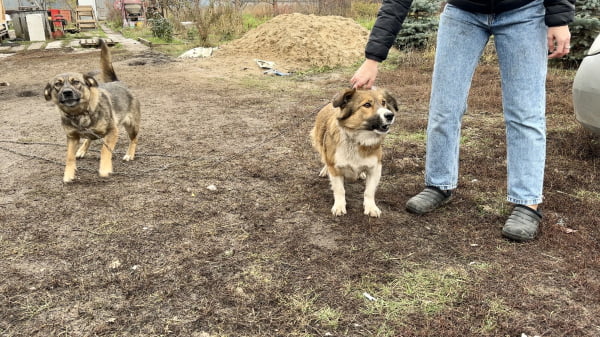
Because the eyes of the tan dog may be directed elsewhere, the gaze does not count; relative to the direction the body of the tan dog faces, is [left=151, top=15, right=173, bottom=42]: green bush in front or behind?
behind

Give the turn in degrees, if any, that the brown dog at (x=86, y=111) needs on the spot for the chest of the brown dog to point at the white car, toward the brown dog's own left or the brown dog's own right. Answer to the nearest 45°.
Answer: approximately 90° to the brown dog's own left

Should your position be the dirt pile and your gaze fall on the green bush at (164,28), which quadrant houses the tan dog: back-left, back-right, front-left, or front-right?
back-left

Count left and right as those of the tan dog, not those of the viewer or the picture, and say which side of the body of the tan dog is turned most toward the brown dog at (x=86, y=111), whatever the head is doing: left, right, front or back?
right

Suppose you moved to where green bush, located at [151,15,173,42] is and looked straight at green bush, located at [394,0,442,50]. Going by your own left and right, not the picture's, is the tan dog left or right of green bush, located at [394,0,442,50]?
right

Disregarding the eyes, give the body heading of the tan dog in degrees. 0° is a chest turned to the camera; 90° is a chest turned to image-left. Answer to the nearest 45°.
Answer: approximately 0°

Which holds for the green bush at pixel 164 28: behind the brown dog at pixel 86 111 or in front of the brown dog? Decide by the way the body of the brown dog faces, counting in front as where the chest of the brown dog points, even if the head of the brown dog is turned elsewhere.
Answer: behind

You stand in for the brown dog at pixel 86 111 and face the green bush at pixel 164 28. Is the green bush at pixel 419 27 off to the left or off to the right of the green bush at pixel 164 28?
right

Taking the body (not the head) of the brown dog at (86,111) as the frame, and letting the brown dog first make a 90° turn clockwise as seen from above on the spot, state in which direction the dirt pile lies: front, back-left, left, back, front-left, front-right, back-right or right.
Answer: right

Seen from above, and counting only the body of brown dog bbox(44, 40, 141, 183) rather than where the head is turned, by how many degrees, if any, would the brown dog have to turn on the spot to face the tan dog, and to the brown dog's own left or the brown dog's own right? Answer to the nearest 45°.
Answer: approximately 90° to the brown dog's own left
